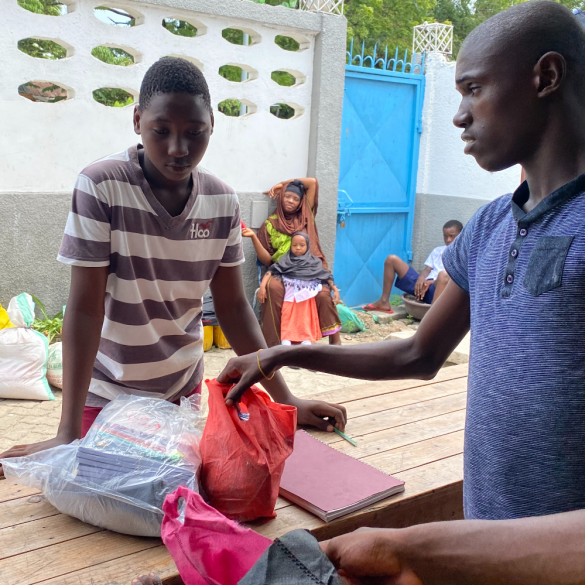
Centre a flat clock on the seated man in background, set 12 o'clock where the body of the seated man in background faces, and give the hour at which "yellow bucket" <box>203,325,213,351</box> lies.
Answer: The yellow bucket is roughly at 12 o'clock from the seated man in background.

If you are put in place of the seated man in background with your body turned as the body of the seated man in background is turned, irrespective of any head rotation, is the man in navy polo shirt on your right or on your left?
on your left

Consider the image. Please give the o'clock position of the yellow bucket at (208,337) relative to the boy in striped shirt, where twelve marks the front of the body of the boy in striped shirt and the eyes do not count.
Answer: The yellow bucket is roughly at 6 o'clock from the boy in striped shirt.

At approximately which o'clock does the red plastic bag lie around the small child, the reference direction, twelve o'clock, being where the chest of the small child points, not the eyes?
The red plastic bag is roughly at 12 o'clock from the small child.

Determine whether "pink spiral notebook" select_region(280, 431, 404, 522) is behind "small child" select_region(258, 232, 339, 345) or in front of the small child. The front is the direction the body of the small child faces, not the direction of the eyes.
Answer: in front

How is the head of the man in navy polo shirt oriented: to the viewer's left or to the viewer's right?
to the viewer's left

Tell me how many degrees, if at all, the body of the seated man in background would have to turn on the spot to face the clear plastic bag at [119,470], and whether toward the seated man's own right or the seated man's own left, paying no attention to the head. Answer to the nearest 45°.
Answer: approximately 45° to the seated man's own left

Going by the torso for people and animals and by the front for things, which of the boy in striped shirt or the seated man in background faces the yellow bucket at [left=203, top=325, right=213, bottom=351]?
the seated man in background

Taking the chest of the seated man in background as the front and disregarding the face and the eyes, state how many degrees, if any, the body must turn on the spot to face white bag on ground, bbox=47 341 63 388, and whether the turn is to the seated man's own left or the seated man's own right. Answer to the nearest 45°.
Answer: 0° — they already face it

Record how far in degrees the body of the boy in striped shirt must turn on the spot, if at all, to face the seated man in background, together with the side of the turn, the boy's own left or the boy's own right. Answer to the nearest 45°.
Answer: approximately 135° to the boy's own left

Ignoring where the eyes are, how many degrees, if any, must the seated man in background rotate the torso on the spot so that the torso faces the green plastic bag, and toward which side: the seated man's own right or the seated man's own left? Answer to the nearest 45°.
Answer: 0° — they already face it

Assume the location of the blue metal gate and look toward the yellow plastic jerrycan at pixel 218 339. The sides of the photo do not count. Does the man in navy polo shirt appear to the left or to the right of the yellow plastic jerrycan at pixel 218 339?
left
